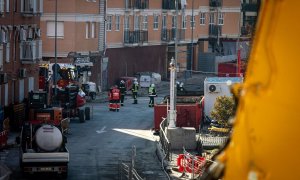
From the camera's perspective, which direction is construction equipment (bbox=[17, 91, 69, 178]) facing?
away from the camera

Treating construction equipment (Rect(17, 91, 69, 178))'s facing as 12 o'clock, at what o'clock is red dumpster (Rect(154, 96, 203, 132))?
The red dumpster is roughly at 1 o'clock from the construction equipment.
